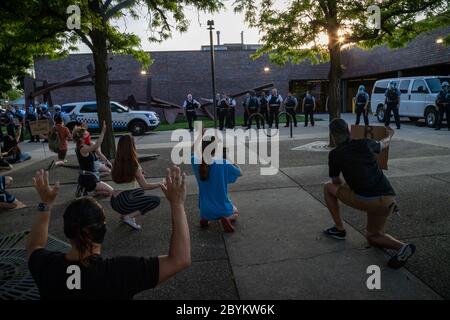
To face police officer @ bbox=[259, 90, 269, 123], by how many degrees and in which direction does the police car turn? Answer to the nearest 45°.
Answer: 0° — it already faces them

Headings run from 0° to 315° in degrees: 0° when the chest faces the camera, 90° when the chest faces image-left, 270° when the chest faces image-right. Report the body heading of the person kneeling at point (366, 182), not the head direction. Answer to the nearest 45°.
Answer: approximately 135°

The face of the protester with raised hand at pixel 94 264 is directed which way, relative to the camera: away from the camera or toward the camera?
away from the camera

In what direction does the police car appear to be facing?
to the viewer's right

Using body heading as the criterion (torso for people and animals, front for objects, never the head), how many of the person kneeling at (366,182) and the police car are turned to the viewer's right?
1

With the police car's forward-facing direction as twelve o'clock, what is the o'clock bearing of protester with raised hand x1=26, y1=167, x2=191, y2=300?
The protester with raised hand is roughly at 3 o'clock from the police car.

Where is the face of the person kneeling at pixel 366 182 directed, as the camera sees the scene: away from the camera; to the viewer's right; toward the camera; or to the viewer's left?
away from the camera

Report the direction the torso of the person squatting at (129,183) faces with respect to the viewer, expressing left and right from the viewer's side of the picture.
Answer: facing away from the viewer and to the right of the viewer

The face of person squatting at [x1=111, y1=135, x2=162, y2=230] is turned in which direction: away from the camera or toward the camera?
away from the camera

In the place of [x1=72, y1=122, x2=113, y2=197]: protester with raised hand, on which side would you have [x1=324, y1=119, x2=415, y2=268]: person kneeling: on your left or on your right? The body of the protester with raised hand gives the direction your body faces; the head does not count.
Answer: on your right

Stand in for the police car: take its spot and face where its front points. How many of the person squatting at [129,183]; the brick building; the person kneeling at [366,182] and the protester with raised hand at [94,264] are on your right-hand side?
3

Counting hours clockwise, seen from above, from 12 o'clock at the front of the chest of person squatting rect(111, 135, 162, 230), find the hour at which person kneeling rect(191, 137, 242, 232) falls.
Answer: person kneeling rect(191, 137, 242, 232) is roughly at 2 o'clock from person squatting rect(111, 135, 162, 230).
